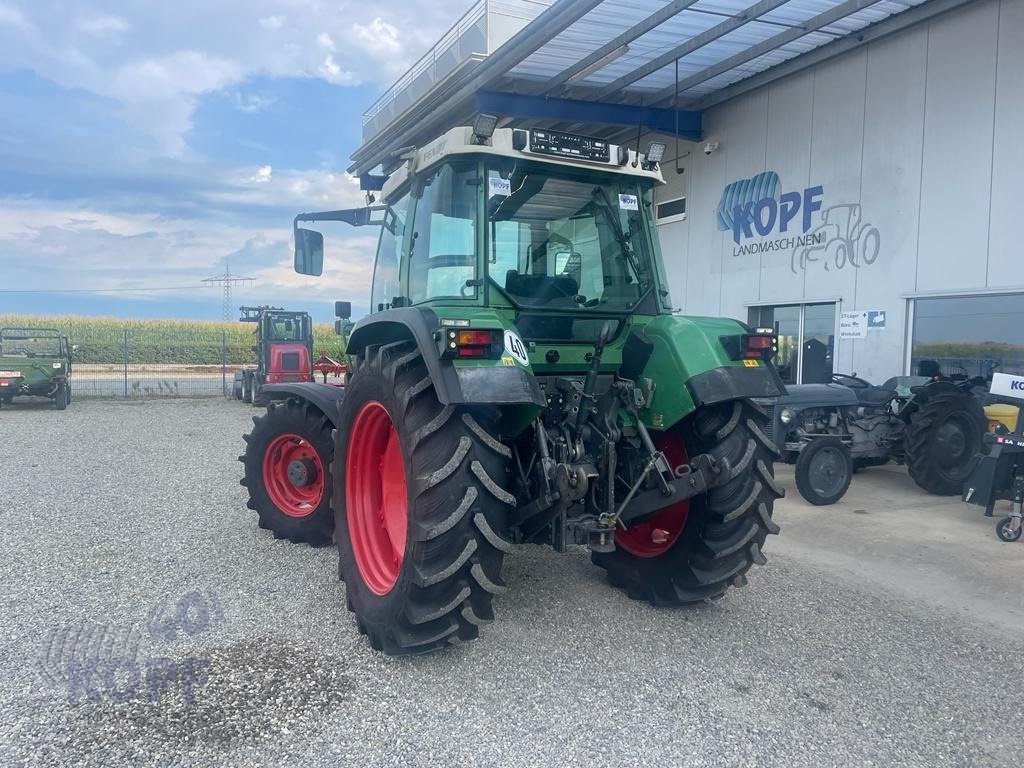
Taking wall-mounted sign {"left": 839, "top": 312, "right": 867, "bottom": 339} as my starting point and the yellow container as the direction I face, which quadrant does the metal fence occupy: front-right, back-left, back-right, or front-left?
back-right

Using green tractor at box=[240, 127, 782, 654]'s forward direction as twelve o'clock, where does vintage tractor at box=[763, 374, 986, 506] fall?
The vintage tractor is roughly at 3 o'clock from the green tractor.

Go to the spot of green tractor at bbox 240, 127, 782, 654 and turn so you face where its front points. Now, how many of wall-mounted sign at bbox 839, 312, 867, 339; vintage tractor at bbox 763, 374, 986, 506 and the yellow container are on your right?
3

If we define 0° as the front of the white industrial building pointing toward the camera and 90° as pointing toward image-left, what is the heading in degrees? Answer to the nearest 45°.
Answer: approximately 45°

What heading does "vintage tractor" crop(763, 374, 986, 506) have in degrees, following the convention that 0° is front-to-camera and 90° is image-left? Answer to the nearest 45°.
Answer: approximately 45°

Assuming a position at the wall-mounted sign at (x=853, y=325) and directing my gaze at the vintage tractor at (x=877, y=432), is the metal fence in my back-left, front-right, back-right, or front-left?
back-right

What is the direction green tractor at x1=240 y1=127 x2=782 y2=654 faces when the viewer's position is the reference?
facing away from the viewer and to the left of the viewer

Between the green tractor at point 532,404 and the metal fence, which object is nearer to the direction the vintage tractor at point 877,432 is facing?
the green tractor

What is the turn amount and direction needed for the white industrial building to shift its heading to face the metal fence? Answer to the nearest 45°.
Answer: approximately 90° to its right
